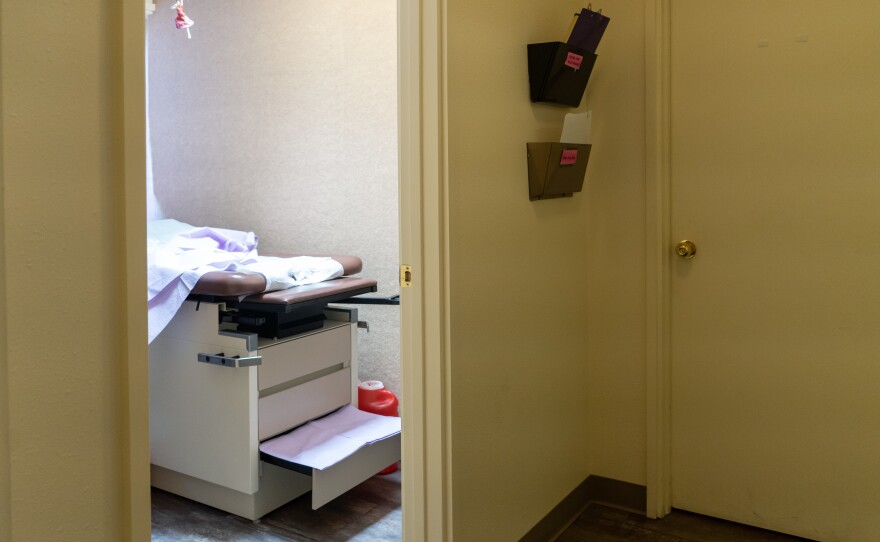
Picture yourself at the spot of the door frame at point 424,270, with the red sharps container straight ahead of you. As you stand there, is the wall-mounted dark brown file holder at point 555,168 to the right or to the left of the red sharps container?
right

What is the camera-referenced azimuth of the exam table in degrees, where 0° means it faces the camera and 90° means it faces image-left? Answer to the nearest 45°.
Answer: approximately 315°

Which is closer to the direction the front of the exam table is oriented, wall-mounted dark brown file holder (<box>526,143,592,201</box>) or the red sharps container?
the wall-mounted dark brown file holder

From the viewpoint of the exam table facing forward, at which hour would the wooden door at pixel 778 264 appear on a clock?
The wooden door is roughly at 11 o'clock from the exam table.

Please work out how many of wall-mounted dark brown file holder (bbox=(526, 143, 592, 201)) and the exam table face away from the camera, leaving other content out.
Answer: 0

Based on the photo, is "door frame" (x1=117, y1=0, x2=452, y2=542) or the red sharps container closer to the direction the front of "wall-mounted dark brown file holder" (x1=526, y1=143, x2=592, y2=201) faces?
the door frame
